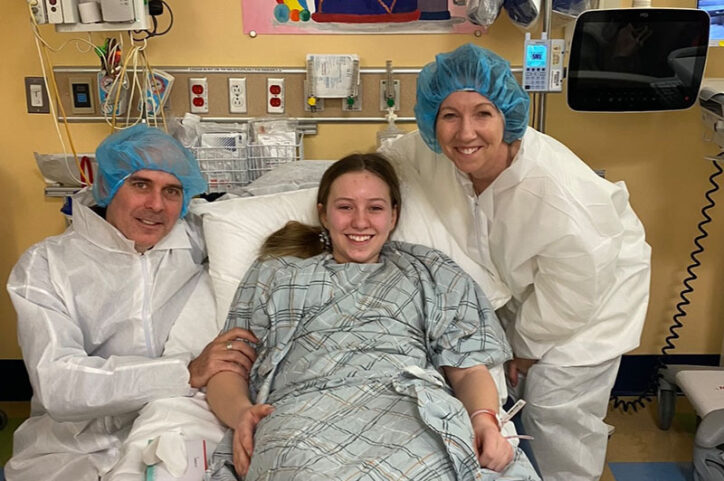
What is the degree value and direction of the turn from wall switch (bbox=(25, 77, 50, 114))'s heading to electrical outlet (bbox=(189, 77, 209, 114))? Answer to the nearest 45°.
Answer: approximately 45° to its left

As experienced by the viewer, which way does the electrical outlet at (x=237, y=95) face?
facing the viewer

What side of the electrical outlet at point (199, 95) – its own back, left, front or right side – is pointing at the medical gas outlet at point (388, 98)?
left

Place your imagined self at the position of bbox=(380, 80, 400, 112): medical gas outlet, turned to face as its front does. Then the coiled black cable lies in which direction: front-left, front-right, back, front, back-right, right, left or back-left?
left

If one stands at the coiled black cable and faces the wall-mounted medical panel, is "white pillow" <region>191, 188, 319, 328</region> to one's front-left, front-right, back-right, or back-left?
front-left

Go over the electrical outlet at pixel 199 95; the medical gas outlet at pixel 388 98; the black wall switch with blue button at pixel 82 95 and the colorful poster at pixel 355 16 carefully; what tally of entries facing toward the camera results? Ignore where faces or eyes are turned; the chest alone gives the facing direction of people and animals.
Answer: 4

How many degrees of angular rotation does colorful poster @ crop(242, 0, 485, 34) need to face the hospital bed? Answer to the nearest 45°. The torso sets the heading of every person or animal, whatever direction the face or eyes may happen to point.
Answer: approximately 45° to its right

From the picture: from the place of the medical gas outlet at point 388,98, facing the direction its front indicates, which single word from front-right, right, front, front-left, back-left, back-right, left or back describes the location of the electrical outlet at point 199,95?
right

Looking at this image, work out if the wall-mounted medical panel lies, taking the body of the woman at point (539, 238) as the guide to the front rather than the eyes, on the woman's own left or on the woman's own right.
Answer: on the woman's own right

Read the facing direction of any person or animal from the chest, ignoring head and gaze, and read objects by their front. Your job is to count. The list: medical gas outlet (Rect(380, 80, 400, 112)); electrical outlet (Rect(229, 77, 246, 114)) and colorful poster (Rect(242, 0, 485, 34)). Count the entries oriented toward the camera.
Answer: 3

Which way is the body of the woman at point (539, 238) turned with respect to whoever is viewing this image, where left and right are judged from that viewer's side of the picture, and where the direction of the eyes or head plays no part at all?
facing the viewer and to the left of the viewer

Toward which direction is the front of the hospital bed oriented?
toward the camera

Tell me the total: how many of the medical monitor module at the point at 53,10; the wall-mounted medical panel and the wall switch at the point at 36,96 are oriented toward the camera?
3

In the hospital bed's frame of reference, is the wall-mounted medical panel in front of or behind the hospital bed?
behind
